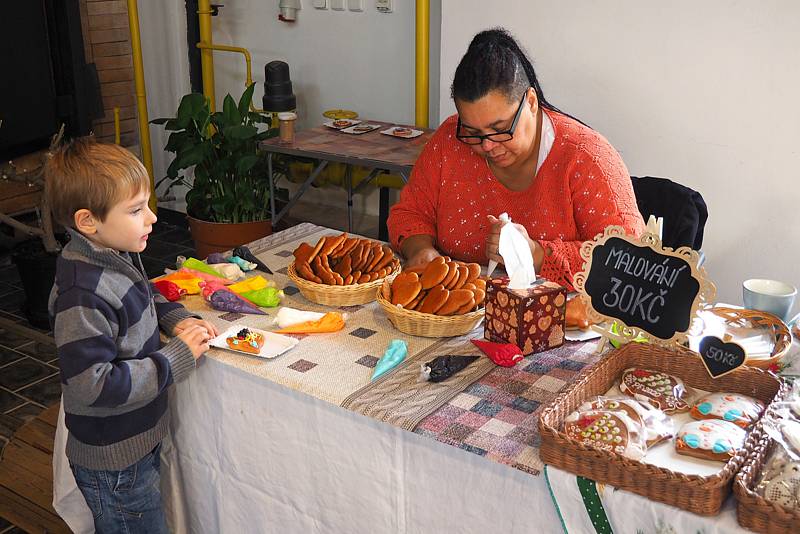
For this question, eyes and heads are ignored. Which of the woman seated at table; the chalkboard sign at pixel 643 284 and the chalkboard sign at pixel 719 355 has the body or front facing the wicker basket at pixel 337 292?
the woman seated at table

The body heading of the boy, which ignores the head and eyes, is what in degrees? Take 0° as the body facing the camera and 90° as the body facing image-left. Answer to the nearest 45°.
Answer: approximately 270°

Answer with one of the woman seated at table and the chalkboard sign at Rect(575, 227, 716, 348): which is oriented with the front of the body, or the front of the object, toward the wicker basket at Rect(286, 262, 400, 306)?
the woman seated at table

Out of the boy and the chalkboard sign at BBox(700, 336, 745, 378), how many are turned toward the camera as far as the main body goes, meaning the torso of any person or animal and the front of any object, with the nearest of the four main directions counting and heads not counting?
1

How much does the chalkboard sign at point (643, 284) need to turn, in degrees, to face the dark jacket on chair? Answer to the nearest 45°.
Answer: approximately 180°

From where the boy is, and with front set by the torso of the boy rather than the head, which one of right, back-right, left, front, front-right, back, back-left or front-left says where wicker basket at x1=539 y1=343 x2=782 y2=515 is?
front-right

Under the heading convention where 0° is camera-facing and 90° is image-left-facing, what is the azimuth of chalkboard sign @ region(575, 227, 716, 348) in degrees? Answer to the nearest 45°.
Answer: approximately 0°

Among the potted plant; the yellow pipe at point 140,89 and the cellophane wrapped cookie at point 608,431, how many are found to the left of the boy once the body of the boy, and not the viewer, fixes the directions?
2

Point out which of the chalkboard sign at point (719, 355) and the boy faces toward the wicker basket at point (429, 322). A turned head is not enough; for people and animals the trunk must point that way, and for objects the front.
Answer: the boy

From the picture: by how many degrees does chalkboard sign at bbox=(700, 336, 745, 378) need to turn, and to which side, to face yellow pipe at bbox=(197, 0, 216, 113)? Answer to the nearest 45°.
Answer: approximately 135° to its right

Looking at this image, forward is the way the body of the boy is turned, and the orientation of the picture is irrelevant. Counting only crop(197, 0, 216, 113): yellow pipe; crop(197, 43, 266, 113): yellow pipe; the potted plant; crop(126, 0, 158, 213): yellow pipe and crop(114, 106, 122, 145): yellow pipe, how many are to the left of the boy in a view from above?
5

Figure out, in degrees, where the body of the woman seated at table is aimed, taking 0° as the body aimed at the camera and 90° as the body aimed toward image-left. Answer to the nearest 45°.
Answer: approximately 45°
